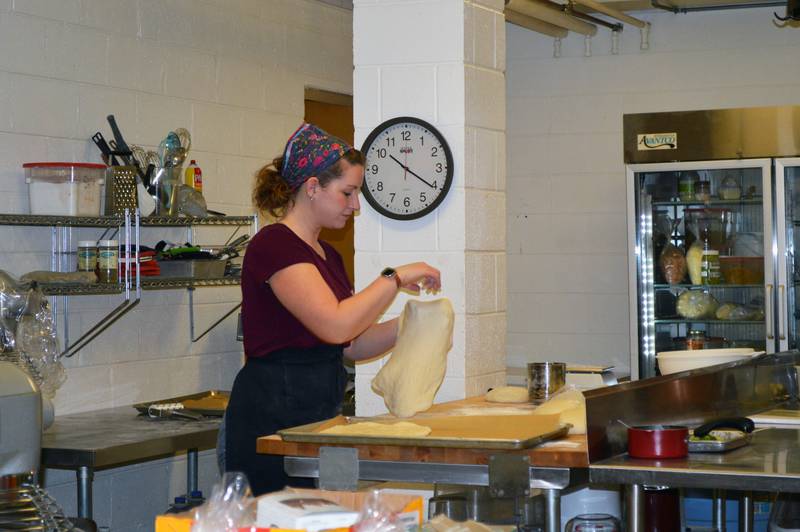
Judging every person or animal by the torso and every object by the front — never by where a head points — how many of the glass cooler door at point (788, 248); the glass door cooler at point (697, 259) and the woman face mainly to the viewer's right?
1

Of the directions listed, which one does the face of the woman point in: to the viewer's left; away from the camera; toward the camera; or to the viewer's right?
to the viewer's right

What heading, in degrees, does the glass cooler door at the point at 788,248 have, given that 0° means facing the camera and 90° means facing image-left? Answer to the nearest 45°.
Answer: approximately 0°

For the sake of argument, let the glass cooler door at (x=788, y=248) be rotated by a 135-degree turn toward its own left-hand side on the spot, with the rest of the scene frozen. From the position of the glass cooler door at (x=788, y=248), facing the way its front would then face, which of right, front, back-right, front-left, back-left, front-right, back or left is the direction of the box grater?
back

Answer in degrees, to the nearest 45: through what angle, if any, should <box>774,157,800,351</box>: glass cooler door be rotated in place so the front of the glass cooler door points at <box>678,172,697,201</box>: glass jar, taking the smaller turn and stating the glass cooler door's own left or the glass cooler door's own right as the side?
approximately 90° to the glass cooler door's own right

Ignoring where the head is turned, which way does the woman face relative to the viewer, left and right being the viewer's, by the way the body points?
facing to the right of the viewer

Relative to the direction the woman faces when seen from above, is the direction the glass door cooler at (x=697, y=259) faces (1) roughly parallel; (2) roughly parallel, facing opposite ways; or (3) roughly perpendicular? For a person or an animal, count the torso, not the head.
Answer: roughly perpendicular

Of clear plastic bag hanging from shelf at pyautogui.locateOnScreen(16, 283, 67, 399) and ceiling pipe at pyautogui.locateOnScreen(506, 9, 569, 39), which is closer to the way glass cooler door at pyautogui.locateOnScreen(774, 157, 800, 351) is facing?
the clear plastic bag hanging from shelf

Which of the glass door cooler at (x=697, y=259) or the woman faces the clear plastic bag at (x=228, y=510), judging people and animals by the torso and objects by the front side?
the glass door cooler

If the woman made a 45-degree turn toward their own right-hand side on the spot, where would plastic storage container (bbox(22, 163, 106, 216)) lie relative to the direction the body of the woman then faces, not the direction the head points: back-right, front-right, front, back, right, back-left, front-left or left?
back

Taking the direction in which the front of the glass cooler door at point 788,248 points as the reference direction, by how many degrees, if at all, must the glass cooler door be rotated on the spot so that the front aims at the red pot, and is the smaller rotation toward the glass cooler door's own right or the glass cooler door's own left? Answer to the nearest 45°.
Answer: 0° — it already faces it

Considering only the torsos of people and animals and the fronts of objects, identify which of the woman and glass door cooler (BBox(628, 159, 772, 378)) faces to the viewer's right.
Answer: the woman
